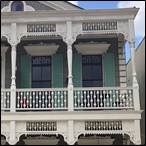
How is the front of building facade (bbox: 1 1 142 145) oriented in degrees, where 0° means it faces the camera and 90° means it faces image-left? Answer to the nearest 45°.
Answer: approximately 0°
